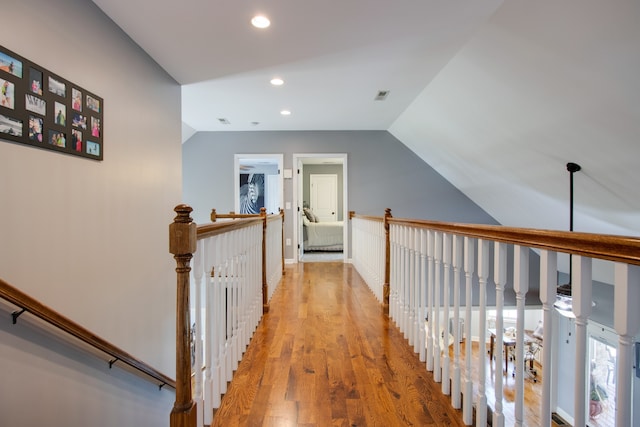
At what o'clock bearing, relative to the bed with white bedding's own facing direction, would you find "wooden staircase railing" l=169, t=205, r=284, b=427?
The wooden staircase railing is roughly at 3 o'clock from the bed with white bedding.

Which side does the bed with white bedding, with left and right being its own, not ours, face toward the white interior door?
left

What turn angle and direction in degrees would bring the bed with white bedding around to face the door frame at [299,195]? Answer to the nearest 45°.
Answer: approximately 90° to its right

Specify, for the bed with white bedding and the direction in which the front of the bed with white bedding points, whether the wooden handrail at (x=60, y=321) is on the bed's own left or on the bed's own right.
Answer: on the bed's own right

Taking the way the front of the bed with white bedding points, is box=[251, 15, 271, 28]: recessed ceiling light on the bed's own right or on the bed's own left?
on the bed's own right

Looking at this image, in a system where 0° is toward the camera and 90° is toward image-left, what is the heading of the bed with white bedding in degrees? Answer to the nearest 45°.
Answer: approximately 270°
